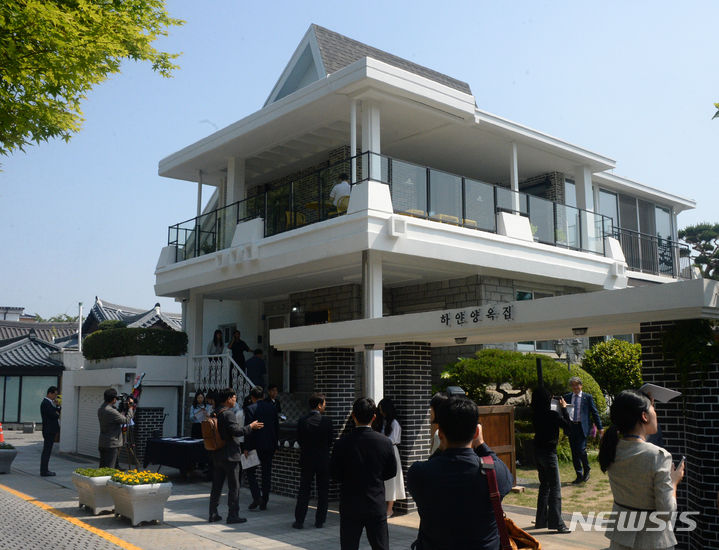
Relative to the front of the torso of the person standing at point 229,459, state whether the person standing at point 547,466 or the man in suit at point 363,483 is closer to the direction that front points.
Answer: the person standing

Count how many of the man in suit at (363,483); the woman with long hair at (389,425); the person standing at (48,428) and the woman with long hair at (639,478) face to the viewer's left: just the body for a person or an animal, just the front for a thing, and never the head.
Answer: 1

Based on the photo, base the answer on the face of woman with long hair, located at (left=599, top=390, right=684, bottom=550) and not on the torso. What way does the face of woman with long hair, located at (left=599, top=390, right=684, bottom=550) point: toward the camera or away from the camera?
away from the camera

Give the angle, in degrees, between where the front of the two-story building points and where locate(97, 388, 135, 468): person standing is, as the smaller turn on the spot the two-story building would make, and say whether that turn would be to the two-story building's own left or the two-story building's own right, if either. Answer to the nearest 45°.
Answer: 0° — it already faces them

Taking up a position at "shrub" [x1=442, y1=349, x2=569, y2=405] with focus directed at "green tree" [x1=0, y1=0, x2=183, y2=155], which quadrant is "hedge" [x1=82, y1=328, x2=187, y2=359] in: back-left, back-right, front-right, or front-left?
front-right

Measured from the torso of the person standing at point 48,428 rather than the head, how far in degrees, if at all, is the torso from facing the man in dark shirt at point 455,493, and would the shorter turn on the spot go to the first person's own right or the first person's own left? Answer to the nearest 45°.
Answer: approximately 90° to the first person's own right

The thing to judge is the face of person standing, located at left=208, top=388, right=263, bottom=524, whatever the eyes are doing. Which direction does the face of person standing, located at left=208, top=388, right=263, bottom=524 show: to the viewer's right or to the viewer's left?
to the viewer's right

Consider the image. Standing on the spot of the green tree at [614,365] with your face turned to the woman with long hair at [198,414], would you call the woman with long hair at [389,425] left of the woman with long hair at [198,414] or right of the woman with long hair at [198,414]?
left

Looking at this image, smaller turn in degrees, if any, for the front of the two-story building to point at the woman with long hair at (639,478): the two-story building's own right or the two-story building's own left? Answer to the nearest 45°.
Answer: approximately 45° to the two-story building's own left

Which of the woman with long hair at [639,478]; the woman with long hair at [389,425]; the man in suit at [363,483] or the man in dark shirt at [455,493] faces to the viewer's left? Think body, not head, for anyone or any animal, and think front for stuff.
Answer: the woman with long hair at [389,425]

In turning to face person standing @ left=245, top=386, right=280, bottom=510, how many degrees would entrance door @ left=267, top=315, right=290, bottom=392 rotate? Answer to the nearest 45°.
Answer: approximately 45° to its left

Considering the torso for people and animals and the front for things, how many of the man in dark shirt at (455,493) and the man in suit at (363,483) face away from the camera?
2

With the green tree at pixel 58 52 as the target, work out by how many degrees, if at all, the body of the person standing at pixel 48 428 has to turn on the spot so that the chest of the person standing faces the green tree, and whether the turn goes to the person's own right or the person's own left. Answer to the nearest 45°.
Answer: approximately 90° to the person's own right

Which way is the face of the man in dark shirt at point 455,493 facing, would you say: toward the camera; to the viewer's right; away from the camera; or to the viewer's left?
away from the camera

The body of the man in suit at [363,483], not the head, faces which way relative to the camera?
away from the camera

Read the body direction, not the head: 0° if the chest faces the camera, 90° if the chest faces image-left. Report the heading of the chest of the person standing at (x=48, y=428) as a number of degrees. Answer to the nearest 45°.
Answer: approximately 270°
